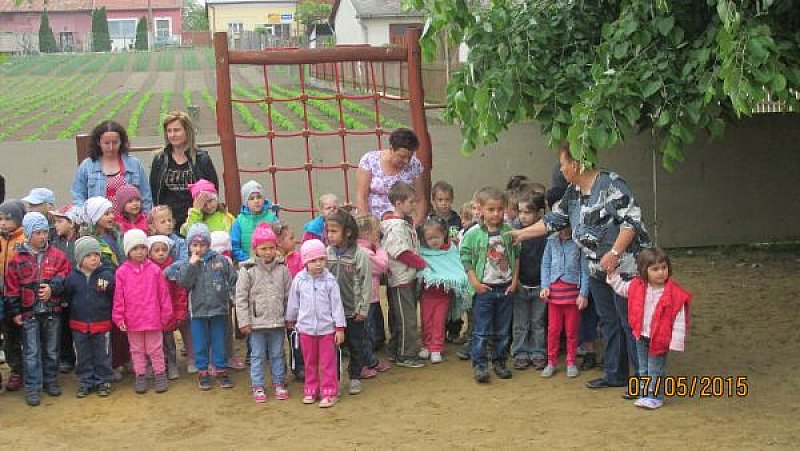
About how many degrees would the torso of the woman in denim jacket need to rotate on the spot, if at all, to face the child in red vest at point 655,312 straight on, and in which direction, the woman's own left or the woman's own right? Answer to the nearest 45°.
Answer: approximately 45° to the woman's own left

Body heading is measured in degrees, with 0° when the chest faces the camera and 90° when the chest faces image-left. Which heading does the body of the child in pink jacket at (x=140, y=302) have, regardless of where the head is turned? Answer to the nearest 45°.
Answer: approximately 0°

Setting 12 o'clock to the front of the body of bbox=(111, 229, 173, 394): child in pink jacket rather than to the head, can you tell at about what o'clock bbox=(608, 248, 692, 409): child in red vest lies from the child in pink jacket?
The child in red vest is roughly at 10 o'clock from the child in pink jacket.

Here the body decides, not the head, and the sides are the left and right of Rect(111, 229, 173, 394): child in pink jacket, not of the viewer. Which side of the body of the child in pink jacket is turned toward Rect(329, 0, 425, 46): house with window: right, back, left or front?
back

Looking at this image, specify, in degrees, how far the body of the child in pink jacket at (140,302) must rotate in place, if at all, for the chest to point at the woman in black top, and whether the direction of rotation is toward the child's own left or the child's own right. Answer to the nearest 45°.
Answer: approximately 180°

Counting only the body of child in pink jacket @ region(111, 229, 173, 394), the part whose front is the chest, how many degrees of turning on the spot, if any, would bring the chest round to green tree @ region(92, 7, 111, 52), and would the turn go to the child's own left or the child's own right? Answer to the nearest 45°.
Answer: approximately 180°

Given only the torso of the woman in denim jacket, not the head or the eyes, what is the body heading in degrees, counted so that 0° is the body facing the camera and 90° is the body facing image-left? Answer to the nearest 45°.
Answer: approximately 0°

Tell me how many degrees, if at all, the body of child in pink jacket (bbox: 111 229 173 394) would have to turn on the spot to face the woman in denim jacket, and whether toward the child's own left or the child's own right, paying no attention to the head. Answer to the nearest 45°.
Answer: approximately 180°

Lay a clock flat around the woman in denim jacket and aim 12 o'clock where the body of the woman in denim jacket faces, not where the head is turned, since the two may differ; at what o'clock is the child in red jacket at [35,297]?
The child in red jacket is roughly at 1 o'clock from the woman in denim jacket.

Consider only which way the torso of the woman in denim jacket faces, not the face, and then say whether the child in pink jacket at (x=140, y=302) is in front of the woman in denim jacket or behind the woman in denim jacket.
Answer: in front

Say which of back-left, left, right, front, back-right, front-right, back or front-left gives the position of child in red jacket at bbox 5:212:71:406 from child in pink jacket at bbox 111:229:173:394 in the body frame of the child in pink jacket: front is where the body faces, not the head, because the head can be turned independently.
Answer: right

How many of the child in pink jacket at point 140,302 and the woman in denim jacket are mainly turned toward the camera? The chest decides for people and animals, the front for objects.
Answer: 2
